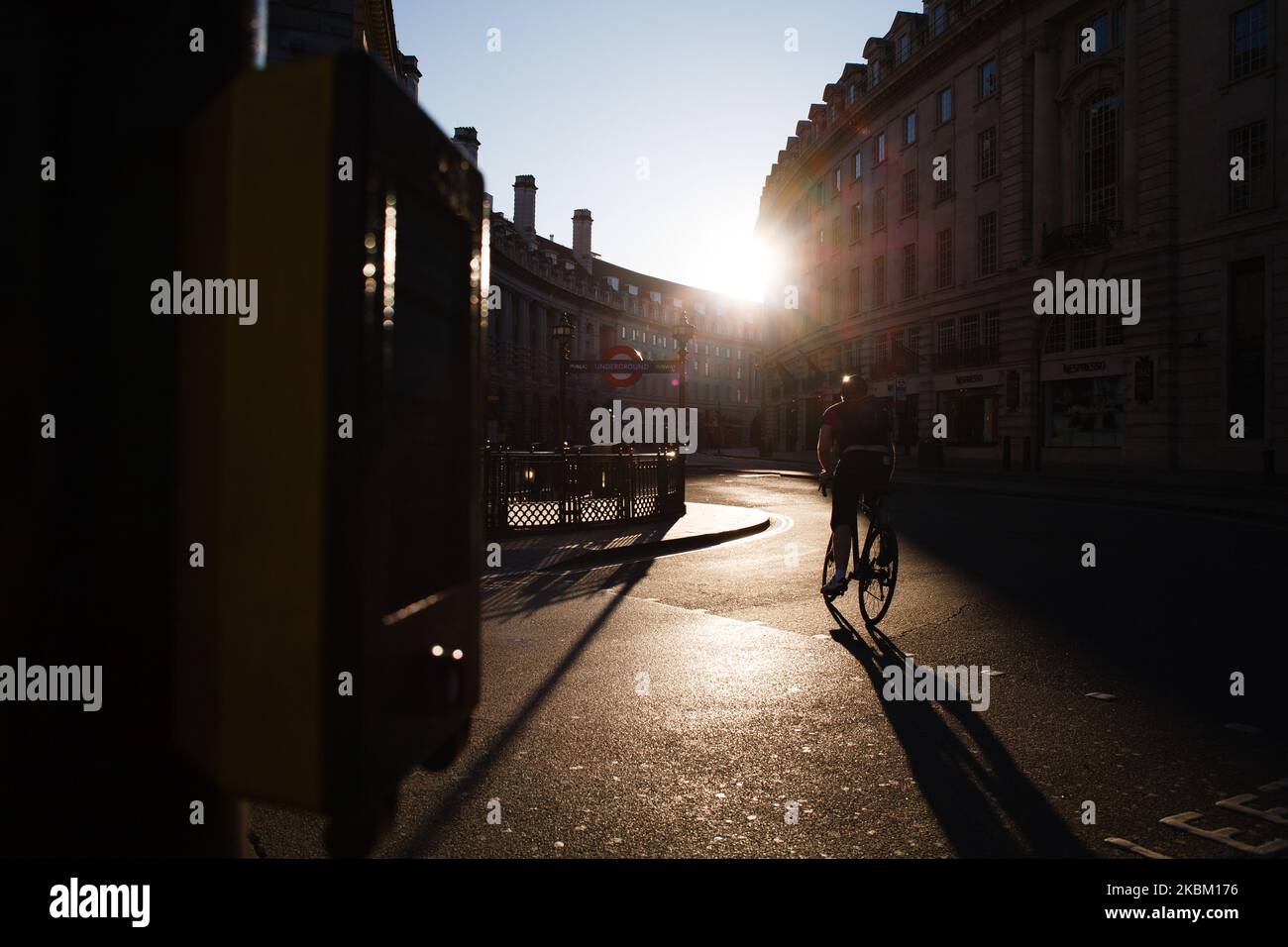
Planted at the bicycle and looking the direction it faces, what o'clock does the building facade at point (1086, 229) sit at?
The building facade is roughly at 2 o'clock from the bicycle.

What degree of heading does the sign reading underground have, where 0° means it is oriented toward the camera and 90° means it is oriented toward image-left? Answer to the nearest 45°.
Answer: approximately 0°

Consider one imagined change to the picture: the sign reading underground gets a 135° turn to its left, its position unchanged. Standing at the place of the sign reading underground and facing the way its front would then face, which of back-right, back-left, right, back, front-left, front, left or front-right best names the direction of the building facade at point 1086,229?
front

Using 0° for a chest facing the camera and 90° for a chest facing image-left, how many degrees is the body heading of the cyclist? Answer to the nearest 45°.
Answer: approximately 135°

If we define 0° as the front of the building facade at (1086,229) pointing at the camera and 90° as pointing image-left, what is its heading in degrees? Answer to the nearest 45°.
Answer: approximately 45°

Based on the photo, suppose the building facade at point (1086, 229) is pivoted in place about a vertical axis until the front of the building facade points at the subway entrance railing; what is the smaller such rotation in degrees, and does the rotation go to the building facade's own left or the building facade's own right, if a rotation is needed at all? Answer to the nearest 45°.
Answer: approximately 45° to the building facade's own left

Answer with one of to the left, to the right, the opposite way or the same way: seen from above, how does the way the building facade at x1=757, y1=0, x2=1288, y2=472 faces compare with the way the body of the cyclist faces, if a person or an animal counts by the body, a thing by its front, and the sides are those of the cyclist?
to the left

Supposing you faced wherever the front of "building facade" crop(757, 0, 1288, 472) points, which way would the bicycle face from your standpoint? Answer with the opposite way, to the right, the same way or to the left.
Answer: to the right

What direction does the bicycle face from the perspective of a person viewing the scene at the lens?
facing away from the viewer and to the left of the viewer
